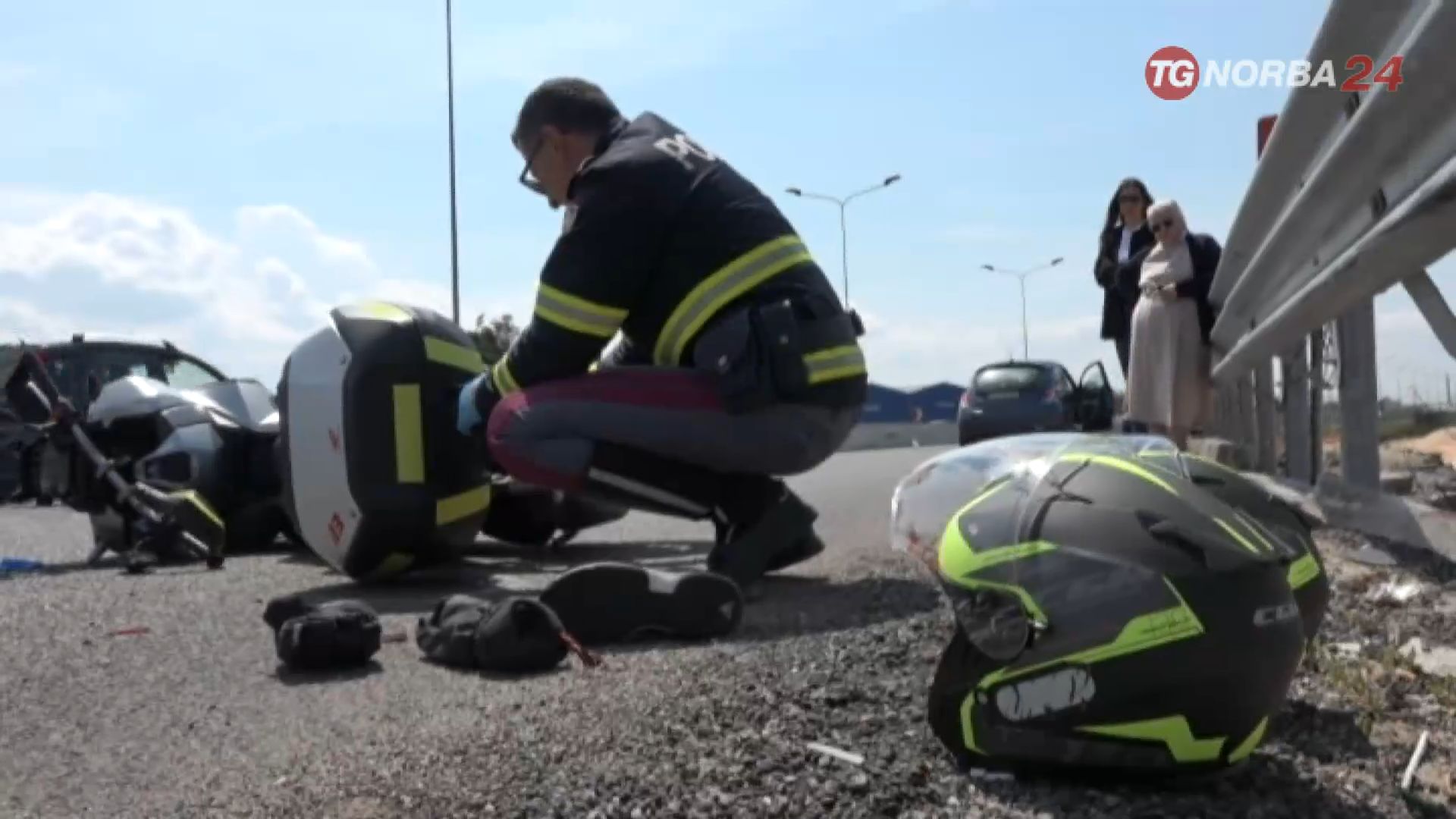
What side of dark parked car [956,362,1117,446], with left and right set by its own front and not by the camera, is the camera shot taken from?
back

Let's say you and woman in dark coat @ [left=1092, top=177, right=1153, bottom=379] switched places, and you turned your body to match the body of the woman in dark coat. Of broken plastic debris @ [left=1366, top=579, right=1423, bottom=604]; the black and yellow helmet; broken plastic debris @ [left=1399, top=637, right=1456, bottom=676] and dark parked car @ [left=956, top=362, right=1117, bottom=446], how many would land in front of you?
3

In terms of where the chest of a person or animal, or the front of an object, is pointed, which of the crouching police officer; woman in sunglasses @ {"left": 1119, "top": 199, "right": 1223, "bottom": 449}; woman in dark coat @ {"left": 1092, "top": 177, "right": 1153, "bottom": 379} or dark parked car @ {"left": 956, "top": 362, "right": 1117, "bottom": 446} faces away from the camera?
the dark parked car

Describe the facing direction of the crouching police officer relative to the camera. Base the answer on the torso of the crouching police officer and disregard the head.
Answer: to the viewer's left

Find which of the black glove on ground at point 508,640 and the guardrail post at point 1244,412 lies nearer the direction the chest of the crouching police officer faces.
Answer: the black glove on ground

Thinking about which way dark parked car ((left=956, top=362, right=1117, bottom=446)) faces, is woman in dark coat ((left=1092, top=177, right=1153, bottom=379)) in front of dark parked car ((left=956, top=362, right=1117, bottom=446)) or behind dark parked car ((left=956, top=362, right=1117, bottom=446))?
behind

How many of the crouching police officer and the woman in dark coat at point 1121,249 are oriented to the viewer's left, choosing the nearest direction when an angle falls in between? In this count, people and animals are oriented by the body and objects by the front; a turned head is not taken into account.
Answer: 1

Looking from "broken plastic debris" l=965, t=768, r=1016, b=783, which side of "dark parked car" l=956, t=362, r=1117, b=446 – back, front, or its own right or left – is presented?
back

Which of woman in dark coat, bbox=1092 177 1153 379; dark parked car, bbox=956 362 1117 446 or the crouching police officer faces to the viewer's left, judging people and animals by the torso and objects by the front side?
the crouching police officer

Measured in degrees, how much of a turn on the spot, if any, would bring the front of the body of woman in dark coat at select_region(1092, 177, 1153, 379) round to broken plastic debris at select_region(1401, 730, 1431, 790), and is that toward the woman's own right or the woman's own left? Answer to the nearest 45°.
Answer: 0° — they already face it

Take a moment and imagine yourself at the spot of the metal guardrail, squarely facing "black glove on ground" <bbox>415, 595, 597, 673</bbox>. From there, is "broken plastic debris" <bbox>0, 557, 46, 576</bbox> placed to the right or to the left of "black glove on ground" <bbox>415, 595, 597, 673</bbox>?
right

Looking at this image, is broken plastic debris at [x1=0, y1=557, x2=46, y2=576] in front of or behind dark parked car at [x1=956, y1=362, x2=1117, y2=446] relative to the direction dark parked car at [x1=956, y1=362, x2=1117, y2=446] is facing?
behind

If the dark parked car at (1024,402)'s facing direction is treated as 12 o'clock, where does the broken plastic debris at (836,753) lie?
The broken plastic debris is roughly at 6 o'clock from the dark parked car.
